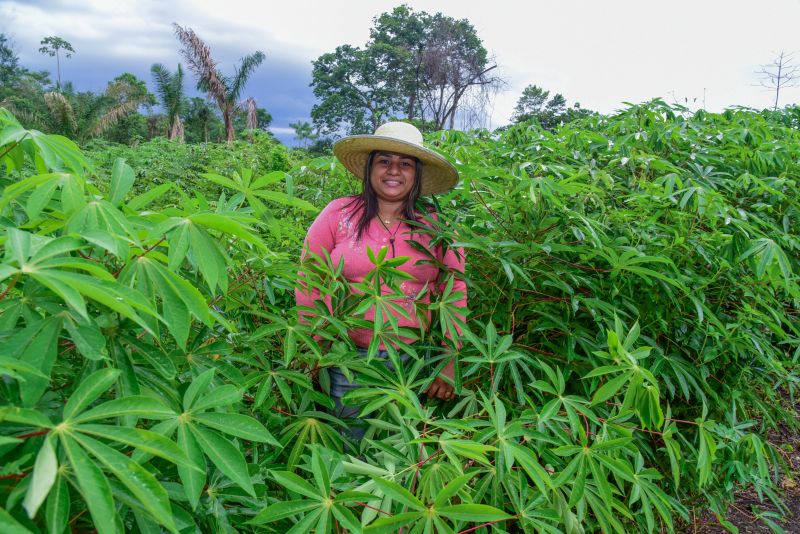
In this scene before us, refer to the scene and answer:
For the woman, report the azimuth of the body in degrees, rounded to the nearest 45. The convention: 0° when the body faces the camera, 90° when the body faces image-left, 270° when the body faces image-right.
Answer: approximately 0°

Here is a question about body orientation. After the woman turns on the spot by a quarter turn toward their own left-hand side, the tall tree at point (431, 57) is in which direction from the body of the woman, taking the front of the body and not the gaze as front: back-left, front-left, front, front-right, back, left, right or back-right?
left

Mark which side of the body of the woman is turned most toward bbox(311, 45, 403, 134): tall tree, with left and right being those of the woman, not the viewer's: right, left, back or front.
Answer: back

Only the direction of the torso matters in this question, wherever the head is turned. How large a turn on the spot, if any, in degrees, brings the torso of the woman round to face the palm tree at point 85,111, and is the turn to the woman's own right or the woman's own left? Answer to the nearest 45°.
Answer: approximately 135° to the woman's own right

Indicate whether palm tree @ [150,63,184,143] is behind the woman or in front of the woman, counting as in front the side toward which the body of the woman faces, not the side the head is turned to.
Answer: behind

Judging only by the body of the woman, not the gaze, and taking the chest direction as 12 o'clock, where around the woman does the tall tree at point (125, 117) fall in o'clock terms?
The tall tree is roughly at 5 o'clock from the woman.
